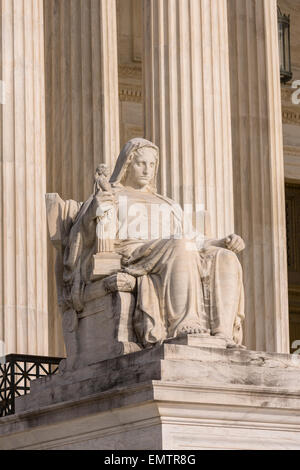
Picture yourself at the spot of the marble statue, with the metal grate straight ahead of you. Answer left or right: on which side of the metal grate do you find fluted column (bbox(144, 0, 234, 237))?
right

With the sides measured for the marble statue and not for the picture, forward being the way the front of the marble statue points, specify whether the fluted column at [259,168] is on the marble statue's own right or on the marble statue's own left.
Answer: on the marble statue's own left

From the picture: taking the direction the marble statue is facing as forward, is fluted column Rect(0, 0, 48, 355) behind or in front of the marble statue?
behind

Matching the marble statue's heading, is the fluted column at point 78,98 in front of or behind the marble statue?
behind

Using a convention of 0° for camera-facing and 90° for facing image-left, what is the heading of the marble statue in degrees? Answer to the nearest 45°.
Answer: approximately 315°
